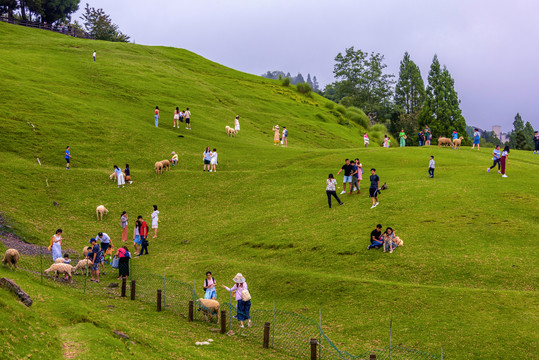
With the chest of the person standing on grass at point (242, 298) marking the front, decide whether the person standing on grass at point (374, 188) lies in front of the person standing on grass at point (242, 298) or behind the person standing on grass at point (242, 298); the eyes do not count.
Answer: behind

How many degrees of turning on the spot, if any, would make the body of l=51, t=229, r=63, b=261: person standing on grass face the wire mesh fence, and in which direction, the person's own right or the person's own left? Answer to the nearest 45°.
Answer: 0° — they already face it

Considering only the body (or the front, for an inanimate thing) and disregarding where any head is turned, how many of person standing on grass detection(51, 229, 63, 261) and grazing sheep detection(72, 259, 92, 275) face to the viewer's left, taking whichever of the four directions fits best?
1

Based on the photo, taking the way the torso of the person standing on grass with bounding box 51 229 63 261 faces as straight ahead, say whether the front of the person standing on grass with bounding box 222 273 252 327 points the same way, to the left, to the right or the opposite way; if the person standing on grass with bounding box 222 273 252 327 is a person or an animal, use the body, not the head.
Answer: to the right

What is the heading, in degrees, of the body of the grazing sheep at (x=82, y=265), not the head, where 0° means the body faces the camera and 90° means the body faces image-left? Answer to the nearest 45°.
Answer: approximately 90°

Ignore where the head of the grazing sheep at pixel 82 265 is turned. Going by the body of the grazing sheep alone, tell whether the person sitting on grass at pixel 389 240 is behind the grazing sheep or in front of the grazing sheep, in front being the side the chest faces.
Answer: behind

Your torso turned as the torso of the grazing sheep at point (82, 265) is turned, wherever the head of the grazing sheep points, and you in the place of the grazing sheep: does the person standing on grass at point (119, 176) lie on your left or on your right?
on your right

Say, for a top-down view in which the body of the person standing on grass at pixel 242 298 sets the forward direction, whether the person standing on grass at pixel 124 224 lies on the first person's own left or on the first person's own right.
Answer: on the first person's own right

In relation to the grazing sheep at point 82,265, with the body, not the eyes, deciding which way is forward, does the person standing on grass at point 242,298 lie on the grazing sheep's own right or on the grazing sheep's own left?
on the grazing sheep's own left

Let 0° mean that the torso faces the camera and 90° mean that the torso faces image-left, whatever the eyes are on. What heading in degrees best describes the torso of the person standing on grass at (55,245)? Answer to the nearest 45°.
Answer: approximately 315°
